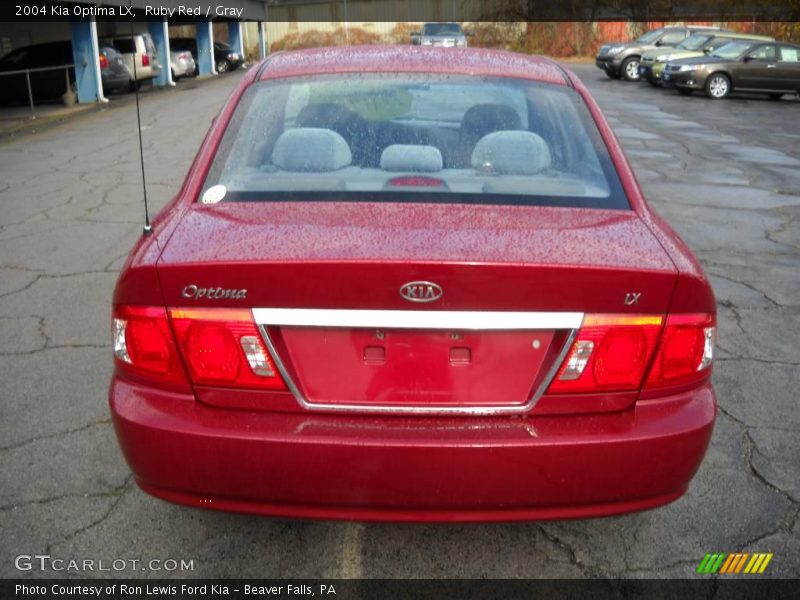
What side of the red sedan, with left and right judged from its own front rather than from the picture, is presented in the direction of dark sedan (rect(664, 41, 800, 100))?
front

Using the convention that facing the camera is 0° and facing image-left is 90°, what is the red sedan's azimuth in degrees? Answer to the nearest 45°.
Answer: approximately 180°

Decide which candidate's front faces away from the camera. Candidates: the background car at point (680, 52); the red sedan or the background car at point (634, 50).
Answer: the red sedan

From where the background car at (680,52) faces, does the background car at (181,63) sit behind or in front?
in front

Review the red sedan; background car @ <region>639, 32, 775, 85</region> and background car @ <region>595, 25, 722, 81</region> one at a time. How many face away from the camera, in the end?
1

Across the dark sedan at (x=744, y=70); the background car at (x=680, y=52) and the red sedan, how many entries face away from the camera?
1

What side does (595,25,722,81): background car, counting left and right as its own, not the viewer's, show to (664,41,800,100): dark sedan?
left

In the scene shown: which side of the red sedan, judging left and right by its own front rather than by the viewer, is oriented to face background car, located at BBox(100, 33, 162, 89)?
front

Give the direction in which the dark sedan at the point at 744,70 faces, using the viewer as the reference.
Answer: facing the viewer and to the left of the viewer

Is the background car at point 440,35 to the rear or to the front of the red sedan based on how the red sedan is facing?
to the front

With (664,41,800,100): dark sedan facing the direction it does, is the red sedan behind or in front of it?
in front

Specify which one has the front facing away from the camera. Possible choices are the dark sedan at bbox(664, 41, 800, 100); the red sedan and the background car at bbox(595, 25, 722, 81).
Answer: the red sedan
